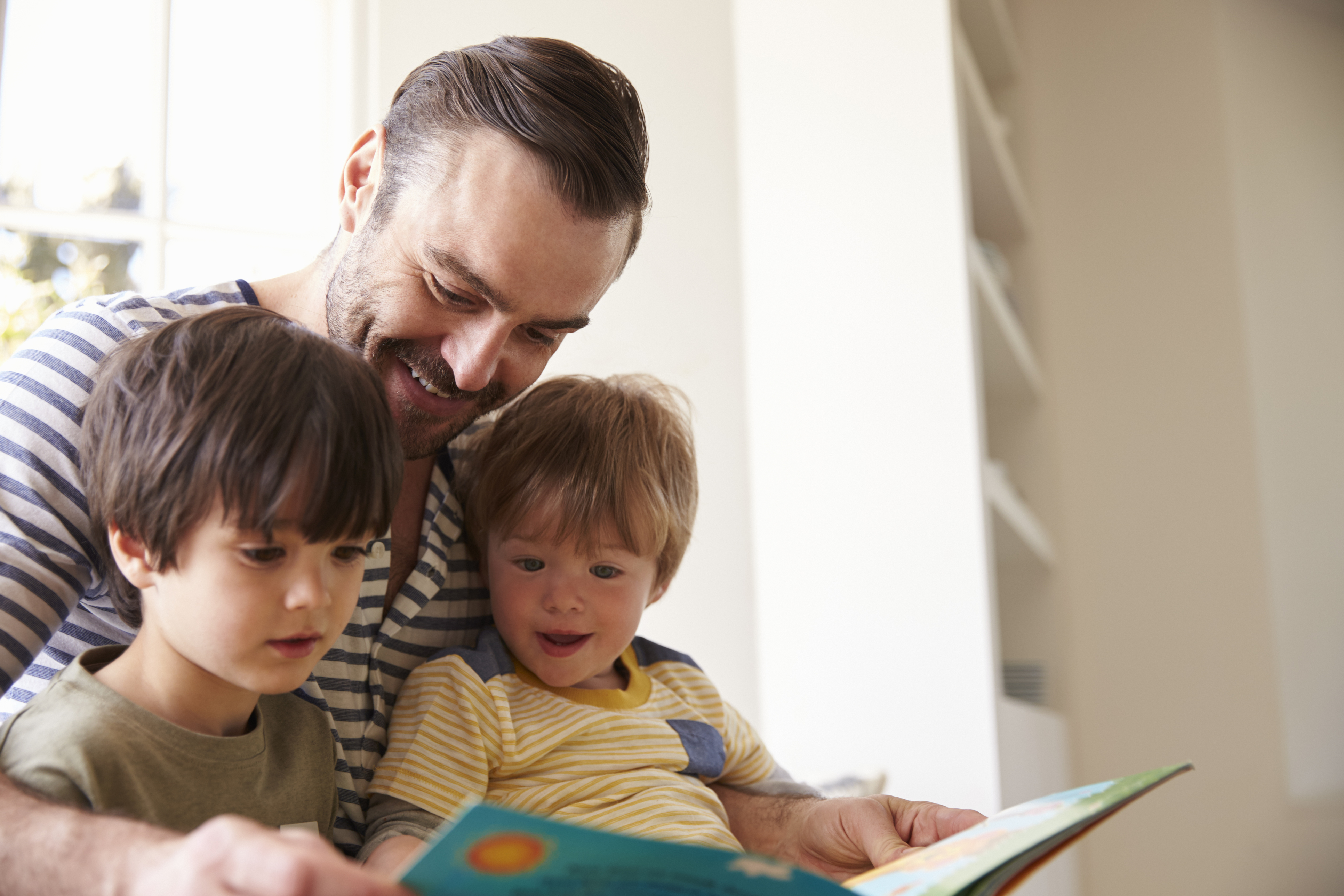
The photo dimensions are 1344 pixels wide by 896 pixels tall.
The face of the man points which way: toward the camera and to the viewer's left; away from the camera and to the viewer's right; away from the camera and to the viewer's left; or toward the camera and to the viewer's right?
toward the camera and to the viewer's right

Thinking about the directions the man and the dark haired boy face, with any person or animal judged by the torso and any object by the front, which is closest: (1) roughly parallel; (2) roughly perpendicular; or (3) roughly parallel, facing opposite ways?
roughly parallel

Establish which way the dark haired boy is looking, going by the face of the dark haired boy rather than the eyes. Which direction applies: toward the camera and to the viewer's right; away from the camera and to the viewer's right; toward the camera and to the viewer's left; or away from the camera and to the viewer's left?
toward the camera and to the viewer's right

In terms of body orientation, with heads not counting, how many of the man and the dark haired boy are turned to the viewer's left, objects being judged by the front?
0

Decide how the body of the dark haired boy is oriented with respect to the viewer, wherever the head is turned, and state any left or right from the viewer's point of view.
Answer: facing the viewer and to the right of the viewer
